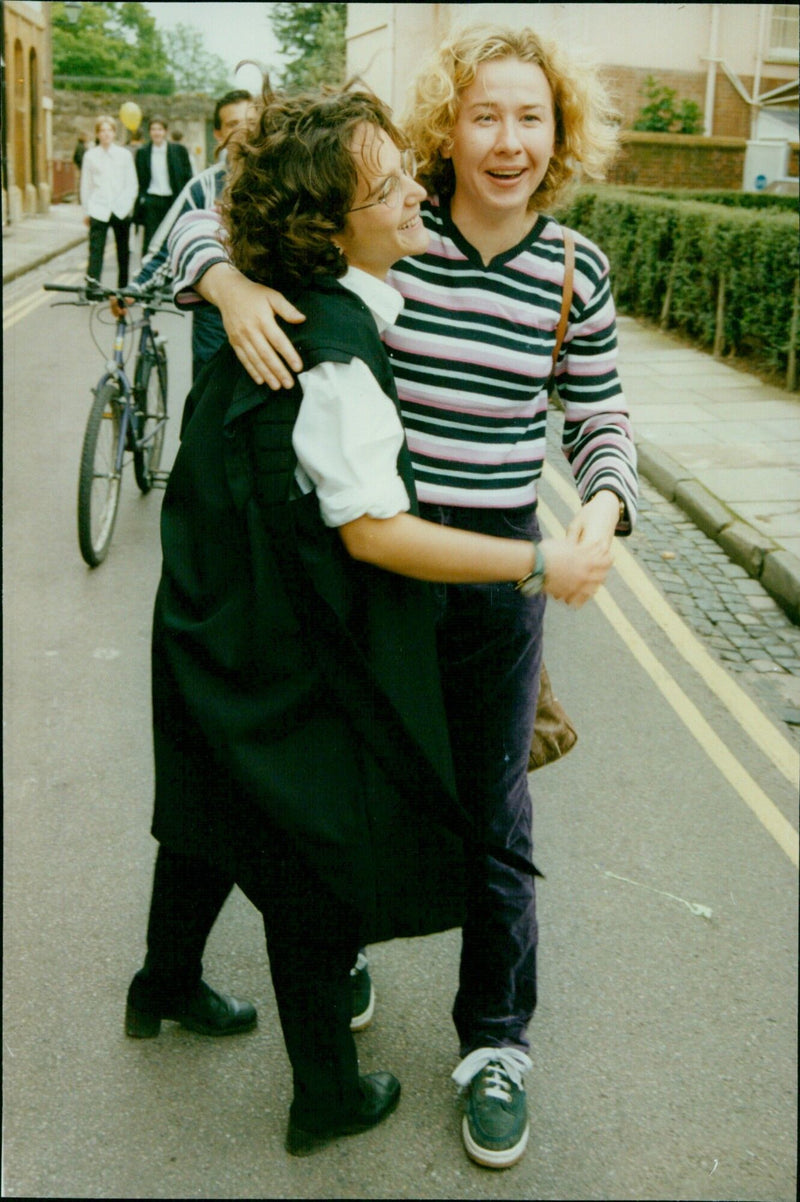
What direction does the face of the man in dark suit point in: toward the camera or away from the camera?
toward the camera

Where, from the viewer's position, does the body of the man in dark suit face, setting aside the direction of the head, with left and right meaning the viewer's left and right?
facing the viewer

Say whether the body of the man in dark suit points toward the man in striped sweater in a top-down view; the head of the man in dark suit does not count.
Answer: yes

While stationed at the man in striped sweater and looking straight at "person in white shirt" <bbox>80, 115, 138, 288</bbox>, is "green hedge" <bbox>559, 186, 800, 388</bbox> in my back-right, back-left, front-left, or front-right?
front-right

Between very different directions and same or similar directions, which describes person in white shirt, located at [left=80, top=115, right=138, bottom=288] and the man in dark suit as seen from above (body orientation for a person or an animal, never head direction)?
same or similar directions

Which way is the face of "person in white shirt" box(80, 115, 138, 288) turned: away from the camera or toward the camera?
toward the camera

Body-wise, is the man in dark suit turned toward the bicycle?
yes

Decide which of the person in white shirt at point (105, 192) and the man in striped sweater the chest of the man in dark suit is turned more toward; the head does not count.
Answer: the man in striped sweater

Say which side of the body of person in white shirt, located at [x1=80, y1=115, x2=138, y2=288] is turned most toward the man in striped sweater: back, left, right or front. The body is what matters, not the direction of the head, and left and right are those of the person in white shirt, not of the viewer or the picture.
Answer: front

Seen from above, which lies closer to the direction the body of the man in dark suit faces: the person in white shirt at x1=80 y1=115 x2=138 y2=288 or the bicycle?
the bicycle

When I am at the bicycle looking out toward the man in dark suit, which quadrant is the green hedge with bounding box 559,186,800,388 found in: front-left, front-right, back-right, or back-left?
front-right

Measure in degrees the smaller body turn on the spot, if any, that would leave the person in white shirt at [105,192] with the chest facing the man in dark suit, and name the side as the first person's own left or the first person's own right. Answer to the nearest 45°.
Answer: approximately 45° to the first person's own left

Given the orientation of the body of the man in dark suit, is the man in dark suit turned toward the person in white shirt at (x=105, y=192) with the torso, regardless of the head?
no

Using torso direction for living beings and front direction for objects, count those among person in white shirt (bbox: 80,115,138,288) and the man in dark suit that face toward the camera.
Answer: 2
